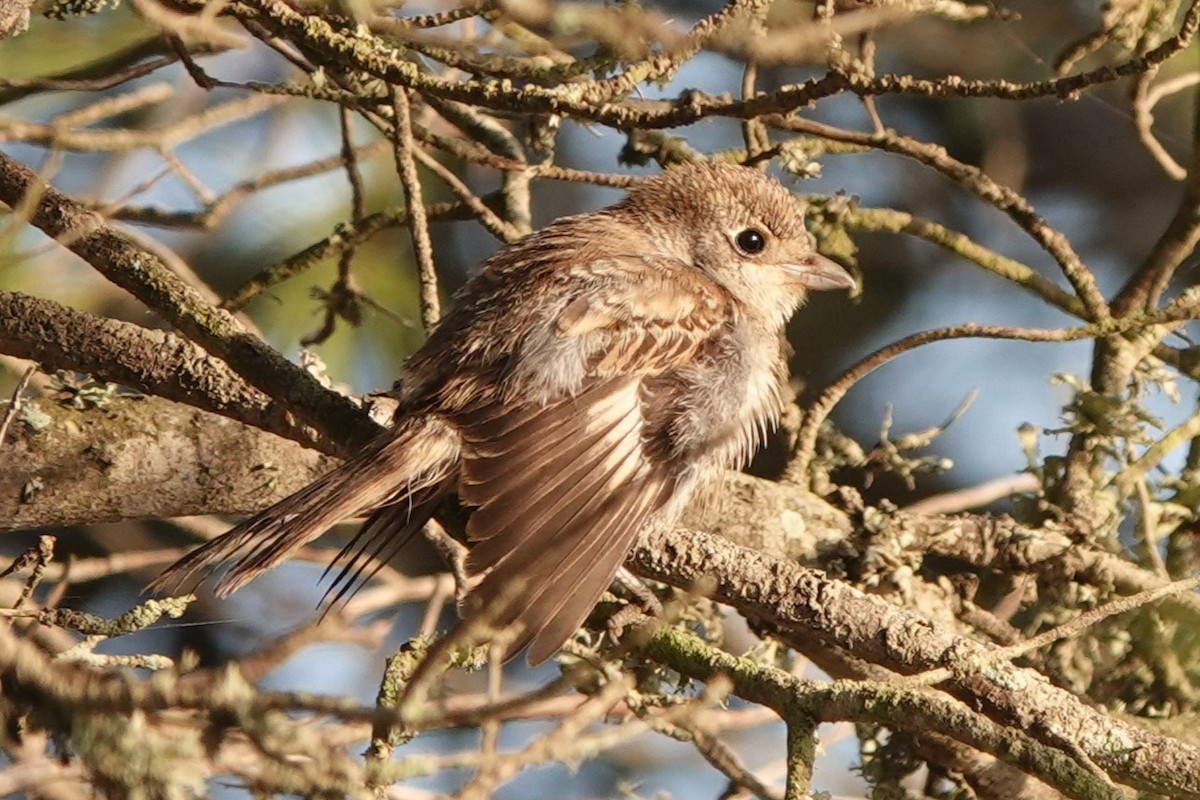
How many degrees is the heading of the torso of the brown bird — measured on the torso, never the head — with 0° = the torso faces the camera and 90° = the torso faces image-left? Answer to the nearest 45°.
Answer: approximately 270°

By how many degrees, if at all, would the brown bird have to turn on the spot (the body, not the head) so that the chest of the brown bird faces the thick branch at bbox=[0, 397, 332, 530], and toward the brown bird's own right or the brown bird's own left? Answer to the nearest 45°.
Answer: approximately 180°

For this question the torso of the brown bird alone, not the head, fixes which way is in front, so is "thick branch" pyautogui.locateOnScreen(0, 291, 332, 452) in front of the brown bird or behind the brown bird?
behind
